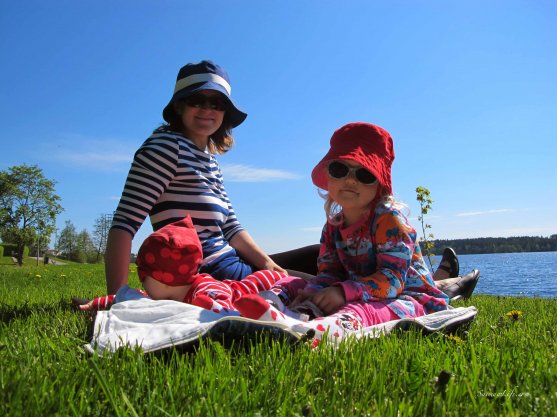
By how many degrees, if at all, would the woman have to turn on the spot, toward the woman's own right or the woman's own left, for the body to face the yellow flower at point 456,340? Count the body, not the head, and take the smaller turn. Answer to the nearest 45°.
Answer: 0° — they already face it

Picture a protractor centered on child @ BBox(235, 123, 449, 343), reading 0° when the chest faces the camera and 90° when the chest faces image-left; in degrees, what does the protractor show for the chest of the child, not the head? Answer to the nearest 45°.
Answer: approximately 45°

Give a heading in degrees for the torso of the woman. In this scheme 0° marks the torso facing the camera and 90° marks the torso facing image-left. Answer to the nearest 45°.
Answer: approximately 315°

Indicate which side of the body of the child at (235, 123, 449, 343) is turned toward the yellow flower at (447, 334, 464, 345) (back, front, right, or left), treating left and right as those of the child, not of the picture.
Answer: left

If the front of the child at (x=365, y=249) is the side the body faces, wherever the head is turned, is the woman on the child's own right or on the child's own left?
on the child's own right
